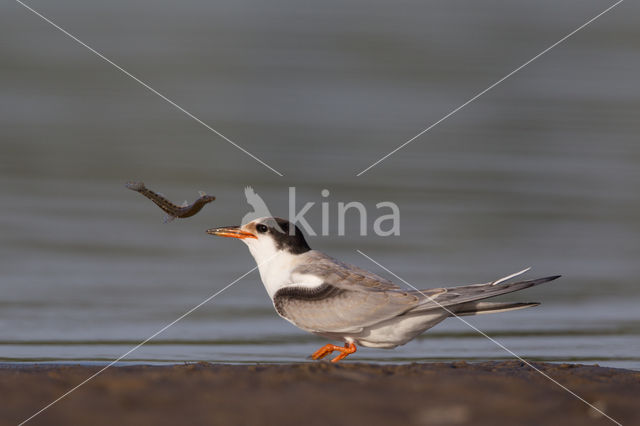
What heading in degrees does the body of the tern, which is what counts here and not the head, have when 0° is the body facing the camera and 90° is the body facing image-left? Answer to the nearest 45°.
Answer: approximately 90°

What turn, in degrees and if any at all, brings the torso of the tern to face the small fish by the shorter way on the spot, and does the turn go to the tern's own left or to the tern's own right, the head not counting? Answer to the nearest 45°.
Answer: approximately 45° to the tern's own right
